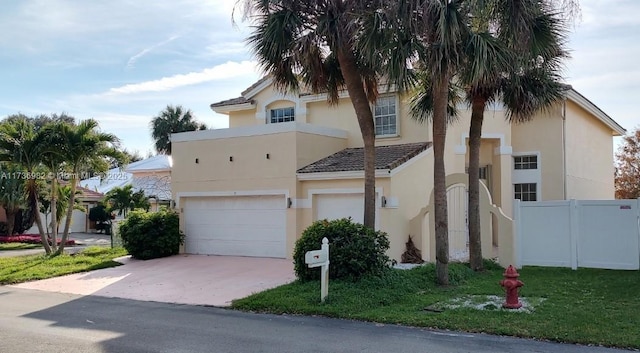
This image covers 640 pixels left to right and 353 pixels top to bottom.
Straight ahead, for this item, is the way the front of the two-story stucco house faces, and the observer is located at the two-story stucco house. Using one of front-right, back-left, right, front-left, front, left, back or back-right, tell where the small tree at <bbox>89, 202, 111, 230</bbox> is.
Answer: right

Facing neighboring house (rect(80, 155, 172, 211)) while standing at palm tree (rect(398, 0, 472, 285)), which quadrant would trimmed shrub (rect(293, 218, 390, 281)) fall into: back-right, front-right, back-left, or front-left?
front-left

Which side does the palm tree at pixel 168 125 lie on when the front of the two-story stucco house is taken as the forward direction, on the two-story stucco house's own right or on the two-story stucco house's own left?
on the two-story stucco house's own right

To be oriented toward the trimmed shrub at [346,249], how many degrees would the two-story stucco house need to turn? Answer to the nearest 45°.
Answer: approximately 45° to its left

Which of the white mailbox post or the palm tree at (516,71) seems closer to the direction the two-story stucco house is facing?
the white mailbox post

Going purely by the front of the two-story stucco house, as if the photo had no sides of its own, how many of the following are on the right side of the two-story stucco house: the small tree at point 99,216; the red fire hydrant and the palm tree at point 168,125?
2

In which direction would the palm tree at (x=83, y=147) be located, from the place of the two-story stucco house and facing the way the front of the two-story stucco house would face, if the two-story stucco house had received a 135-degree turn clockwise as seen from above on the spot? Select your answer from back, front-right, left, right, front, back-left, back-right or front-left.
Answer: left

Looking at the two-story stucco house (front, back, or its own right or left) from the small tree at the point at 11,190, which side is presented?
right

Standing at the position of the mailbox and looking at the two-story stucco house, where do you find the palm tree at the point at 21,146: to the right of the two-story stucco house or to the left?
left

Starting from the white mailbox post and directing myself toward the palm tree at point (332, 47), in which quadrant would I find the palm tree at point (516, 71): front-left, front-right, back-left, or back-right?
front-right

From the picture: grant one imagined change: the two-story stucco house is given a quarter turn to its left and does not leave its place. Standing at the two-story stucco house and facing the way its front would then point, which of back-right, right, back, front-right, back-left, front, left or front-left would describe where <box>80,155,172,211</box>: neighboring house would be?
back

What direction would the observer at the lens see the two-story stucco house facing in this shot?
facing the viewer and to the left of the viewer

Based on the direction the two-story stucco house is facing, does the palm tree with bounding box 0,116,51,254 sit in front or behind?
in front

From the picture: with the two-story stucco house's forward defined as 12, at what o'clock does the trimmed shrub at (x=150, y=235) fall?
The trimmed shrub is roughly at 1 o'clock from the two-story stucco house.

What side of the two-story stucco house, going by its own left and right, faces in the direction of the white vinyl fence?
left
